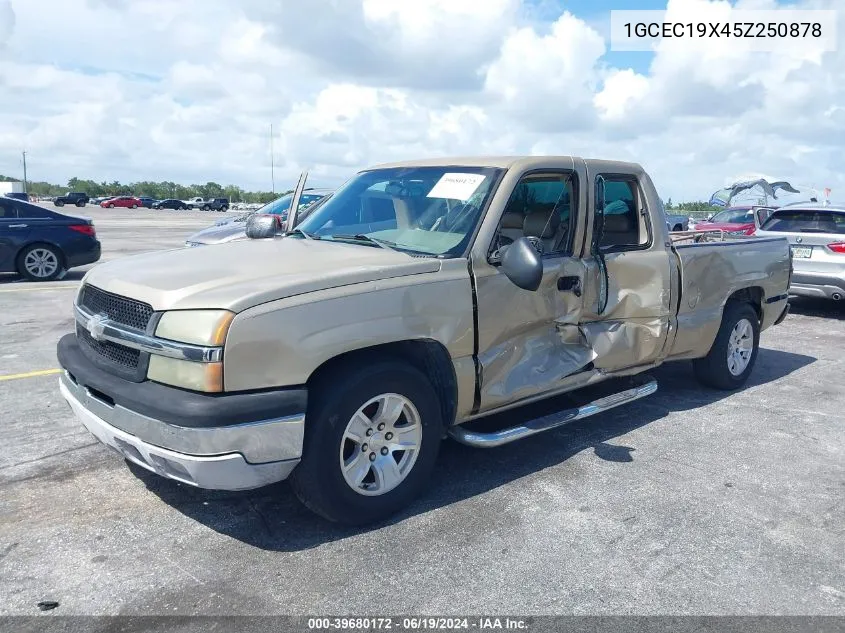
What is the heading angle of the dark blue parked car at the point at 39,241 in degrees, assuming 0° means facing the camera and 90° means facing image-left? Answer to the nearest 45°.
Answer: approximately 90°

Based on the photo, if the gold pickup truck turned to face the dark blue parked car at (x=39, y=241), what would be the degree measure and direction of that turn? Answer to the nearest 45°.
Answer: approximately 90° to its right

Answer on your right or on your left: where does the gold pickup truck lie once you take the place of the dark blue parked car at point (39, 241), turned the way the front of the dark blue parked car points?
on your left
